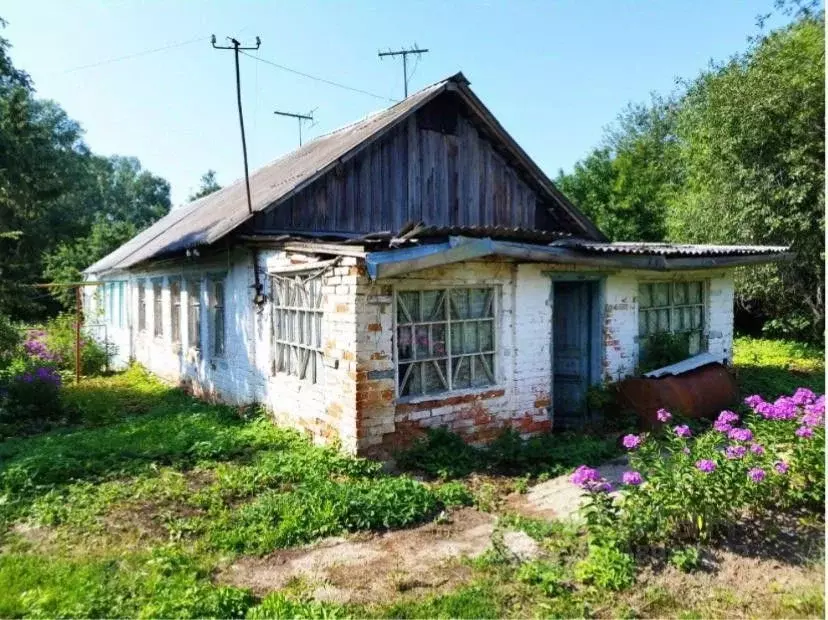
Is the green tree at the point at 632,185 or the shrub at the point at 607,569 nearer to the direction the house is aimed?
the shrub

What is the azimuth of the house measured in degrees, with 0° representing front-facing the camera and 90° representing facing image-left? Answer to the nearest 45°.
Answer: approximately 315°

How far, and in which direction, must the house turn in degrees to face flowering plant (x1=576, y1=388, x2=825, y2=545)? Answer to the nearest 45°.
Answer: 0° — it already faces it

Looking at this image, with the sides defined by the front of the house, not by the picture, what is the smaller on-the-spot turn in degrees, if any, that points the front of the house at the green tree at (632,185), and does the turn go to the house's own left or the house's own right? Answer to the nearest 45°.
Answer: approximately 90° to the house's own left

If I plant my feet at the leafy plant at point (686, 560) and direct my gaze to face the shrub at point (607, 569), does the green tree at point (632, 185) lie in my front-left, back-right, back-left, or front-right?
back-right

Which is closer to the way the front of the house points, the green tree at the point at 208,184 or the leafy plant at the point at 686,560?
the leafy plant

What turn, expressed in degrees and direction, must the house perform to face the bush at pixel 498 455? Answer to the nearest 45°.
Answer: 0° — it already faces it

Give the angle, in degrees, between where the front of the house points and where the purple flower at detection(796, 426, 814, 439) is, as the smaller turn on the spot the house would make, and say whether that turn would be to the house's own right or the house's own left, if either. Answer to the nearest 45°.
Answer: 0° — it already faces it

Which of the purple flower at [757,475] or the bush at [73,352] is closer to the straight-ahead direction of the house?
the purple flower

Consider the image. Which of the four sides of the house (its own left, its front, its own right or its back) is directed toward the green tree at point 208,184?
back
